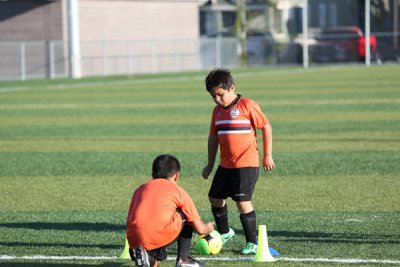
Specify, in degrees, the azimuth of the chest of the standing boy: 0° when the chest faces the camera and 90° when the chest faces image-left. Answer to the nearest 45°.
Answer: approximately 45°
